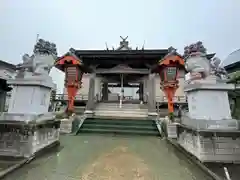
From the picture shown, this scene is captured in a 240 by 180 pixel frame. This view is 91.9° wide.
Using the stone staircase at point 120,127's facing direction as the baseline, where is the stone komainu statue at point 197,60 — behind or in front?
in front

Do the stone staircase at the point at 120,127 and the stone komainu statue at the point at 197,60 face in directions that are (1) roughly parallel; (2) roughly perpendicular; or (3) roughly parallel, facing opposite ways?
roughly perpendicular

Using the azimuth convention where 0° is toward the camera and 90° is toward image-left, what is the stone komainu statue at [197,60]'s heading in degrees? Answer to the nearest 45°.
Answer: approximately 45°

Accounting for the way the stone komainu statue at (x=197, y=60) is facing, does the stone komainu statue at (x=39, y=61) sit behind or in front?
in front

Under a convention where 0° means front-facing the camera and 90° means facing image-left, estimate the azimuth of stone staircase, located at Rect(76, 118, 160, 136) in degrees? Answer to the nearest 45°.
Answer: approximately 0°

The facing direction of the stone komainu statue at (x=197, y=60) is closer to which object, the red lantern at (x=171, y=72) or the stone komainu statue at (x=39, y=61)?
the stone komainu statue

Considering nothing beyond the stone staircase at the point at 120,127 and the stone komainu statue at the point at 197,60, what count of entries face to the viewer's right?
0

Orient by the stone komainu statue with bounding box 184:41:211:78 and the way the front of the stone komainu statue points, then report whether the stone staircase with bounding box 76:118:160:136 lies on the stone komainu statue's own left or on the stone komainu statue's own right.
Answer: on the stone komainu statue's own right
